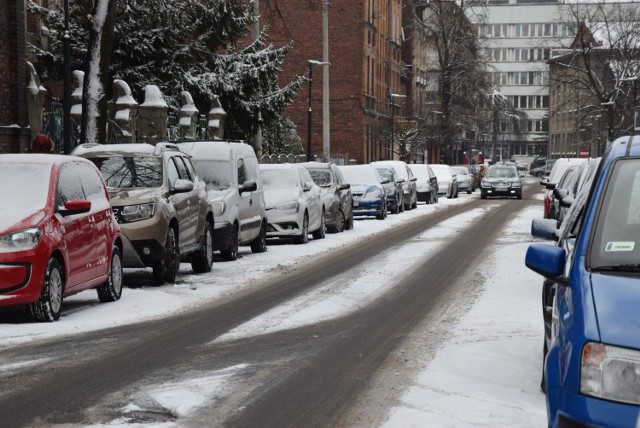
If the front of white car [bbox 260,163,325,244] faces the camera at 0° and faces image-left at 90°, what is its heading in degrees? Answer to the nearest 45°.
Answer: approximately 45°

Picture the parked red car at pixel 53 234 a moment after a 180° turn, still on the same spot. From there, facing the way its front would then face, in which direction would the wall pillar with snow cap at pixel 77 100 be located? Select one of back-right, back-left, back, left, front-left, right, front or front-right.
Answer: front-left

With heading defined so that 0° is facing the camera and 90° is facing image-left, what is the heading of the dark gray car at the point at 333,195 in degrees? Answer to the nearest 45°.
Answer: approximately 45°

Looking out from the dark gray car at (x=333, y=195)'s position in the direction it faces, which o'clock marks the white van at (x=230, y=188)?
The white van is roughly at 11 o'clock from the dark gray car.

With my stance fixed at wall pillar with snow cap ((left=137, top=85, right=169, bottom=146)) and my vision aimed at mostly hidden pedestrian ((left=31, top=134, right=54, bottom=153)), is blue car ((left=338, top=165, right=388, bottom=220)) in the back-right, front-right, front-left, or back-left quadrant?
back-left

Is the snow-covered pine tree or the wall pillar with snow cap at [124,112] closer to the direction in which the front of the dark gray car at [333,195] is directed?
the wall pillar with snow cap

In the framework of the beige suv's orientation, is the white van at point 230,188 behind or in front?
behind

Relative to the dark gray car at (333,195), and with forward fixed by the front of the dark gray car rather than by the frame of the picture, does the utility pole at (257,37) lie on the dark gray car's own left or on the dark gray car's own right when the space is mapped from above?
on the dark gray car's own right

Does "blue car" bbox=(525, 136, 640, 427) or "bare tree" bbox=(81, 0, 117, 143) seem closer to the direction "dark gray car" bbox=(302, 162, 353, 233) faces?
the bare tree

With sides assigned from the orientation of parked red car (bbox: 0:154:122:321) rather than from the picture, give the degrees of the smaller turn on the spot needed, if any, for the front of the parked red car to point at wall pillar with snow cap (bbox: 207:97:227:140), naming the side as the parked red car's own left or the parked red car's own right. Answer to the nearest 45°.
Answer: approximately 135° to the parked red car's own right
